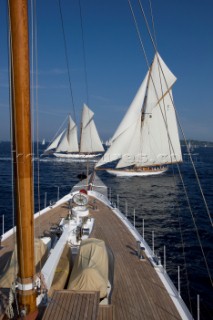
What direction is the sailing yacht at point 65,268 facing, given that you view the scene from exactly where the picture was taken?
facing away from the viewer
